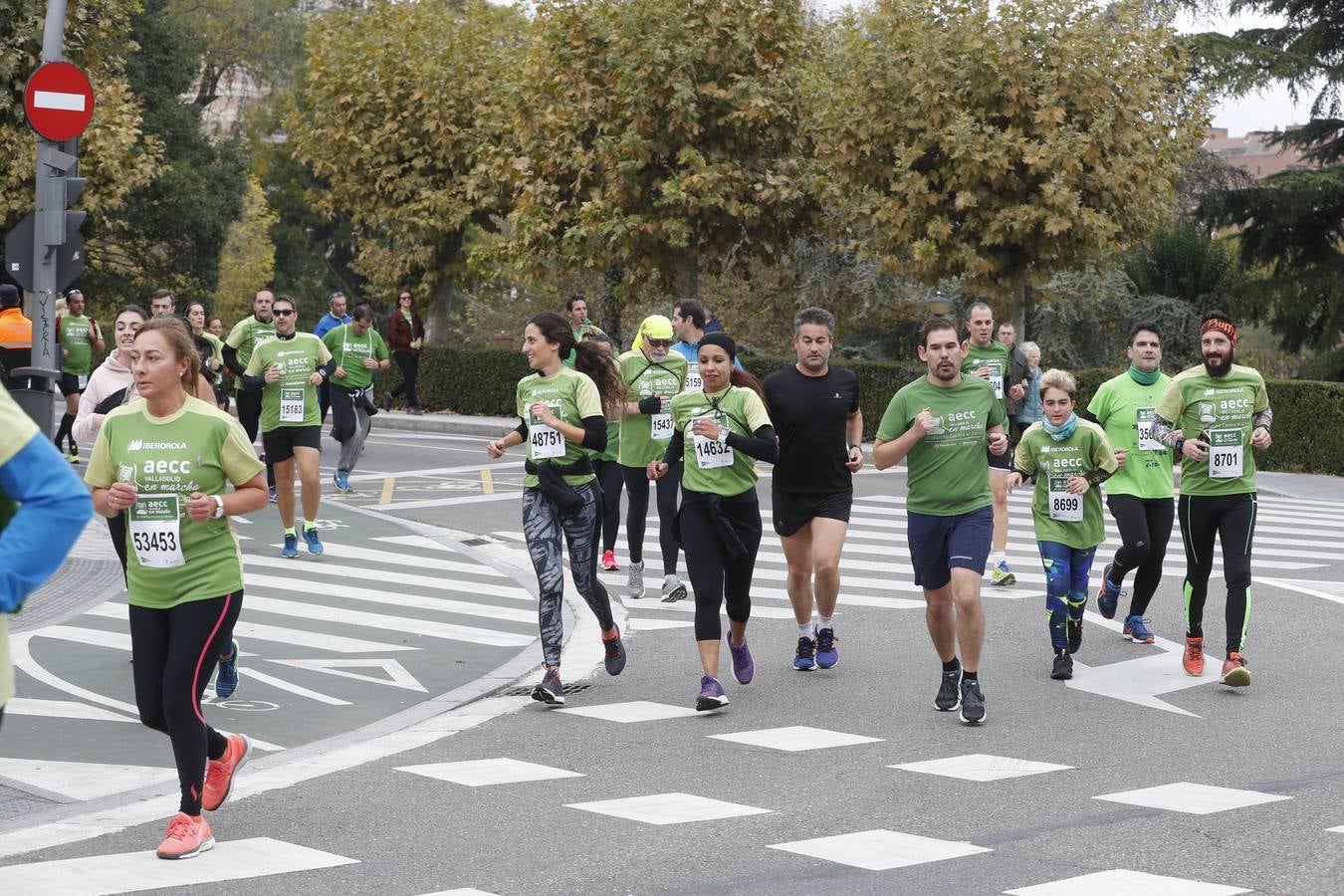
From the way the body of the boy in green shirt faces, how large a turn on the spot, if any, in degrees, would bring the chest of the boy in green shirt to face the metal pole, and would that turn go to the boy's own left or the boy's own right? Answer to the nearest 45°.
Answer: approximately 90° to the boy's own right

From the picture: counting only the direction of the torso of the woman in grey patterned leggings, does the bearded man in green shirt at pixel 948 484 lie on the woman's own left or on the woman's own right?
on the woman's own left

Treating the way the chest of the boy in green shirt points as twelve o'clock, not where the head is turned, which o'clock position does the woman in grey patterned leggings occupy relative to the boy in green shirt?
The woman in grey patterned leggings is roughly at 2 o'clock from the boy in green shirt.

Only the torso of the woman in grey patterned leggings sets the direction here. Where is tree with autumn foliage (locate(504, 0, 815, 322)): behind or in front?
behind

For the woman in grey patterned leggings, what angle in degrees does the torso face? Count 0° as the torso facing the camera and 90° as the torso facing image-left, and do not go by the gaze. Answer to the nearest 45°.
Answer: approximately 45°

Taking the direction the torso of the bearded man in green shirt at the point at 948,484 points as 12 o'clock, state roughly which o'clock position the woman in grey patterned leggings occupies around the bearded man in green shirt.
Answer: The woman in grey patterned leggings is roughly at 3 o'clock from the bearded man in green shirt.

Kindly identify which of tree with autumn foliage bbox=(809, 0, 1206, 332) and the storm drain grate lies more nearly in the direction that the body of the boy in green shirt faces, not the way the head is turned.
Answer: the storm drain grate

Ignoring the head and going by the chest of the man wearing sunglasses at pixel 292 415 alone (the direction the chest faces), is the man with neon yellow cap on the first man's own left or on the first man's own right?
on the first man's own left

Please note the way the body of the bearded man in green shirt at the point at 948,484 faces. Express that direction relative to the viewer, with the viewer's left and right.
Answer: facing the viewer

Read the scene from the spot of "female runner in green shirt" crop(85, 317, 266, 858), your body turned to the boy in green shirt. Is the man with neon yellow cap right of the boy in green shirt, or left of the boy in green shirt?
left

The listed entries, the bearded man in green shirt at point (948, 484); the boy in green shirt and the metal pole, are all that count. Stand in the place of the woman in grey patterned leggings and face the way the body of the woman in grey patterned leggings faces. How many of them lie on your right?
1

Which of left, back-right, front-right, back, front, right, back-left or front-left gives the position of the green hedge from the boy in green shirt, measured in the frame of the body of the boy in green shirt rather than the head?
back

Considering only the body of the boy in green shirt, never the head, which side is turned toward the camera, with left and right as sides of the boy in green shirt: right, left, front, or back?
front

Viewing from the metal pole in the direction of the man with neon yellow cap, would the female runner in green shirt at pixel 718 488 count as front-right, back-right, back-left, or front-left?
front-right

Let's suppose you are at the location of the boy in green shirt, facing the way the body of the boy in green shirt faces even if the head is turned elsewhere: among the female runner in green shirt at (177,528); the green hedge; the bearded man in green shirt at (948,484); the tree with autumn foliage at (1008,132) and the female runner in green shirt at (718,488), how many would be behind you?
2
